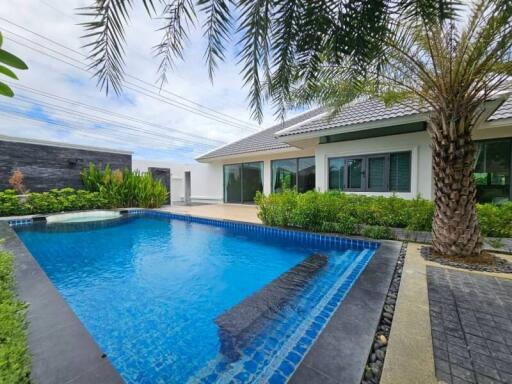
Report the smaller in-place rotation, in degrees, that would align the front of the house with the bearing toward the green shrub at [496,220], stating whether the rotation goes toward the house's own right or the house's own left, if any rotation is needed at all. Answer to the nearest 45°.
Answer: approximately 90° to the house's own left

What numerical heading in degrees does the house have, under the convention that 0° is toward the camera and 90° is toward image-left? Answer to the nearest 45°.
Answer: approximately 45°

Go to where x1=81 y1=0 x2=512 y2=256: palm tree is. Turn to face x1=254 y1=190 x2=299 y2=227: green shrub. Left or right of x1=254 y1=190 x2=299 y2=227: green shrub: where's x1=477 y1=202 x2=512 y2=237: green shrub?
right

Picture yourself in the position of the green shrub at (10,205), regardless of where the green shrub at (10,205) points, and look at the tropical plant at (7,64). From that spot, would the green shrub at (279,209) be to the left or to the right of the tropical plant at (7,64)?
left

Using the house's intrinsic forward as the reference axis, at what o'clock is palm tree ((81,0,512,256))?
The palm tree is roughly at 11 o'clock from the house.
